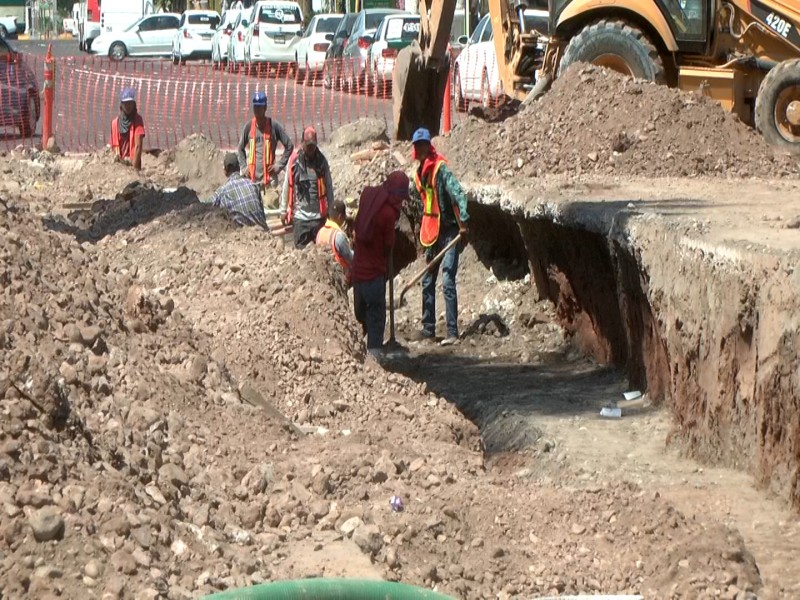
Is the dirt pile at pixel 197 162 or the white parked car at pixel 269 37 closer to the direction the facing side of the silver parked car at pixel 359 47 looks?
the white parked car

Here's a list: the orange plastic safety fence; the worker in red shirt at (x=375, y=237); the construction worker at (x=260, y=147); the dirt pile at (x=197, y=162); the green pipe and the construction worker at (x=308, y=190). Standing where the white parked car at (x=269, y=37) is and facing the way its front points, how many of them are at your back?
6

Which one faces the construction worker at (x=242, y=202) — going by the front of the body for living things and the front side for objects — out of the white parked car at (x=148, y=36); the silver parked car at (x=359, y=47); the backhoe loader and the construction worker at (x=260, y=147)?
the construction worker at (x=260, y=147)

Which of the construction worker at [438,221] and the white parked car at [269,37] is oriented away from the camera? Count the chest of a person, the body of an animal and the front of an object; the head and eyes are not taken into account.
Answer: the white parked car

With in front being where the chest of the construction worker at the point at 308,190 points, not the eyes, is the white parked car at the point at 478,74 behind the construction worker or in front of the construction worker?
behind

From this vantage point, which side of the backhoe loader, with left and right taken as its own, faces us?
right

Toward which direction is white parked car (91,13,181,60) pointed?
to the viewer's left

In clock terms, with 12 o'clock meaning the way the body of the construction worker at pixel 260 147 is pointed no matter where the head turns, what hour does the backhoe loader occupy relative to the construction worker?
The backhoe loader is roughly at 9 o'clock from the construction worker.

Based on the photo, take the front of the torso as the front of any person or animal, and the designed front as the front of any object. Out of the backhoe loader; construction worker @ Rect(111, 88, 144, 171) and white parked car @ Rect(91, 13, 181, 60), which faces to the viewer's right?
the backhoe loader

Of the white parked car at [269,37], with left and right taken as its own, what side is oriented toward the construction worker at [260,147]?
back

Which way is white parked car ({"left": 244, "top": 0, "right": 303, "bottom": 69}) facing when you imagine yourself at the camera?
facing away from the viewer

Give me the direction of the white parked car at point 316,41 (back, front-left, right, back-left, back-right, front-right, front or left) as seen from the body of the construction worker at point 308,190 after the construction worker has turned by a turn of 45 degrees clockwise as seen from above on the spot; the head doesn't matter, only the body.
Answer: back-right

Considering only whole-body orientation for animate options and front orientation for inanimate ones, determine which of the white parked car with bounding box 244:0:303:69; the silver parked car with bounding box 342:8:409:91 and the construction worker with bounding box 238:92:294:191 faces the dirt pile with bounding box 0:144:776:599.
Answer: the construction worker

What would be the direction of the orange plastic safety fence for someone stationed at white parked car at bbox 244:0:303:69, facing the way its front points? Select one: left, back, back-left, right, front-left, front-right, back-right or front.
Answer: back

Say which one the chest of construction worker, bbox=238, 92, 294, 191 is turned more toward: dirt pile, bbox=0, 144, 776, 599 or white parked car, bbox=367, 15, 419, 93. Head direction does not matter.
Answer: the dirt pile

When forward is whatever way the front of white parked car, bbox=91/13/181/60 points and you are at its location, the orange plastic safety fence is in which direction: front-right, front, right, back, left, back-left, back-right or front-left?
left
